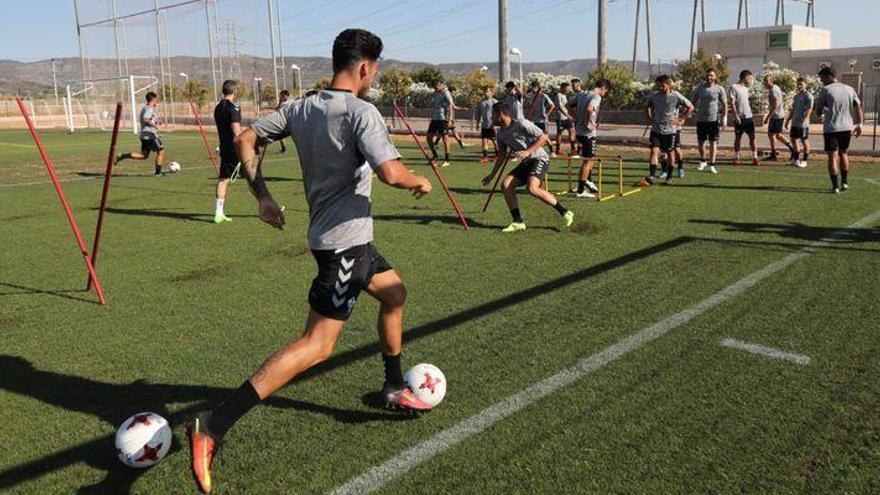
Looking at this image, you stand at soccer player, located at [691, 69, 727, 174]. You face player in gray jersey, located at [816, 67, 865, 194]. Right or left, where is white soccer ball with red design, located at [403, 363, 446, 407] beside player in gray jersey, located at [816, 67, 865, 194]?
right

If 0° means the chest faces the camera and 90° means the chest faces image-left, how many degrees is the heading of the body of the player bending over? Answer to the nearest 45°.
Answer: approximately 45°

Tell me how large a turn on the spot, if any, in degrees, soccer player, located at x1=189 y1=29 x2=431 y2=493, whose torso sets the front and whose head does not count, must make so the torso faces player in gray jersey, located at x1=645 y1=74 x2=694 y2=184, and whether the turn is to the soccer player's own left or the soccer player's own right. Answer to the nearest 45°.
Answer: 0° — they already face them

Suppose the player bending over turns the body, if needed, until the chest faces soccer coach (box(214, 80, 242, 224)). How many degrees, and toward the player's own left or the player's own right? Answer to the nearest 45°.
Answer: approximately 45° to the player's own right

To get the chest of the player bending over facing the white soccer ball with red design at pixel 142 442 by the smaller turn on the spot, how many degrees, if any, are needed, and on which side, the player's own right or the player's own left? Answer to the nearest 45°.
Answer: approximately 45° to the player's own left

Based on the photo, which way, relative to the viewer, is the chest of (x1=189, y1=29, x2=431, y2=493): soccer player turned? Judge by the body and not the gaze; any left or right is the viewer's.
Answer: facing away from the viewer and to the right of the viewer

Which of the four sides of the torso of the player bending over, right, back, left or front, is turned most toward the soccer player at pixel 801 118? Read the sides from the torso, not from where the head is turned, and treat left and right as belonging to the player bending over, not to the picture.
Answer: back

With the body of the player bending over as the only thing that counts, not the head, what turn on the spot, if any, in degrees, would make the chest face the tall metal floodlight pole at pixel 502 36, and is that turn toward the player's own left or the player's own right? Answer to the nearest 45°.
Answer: approximately 135° to the player's own right

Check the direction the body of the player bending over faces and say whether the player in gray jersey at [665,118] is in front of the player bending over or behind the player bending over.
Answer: behind

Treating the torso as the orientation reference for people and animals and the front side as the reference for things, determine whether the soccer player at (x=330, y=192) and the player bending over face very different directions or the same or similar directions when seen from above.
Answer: very different directions

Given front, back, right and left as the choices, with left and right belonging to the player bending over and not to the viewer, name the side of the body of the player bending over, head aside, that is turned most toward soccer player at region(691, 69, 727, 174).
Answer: back

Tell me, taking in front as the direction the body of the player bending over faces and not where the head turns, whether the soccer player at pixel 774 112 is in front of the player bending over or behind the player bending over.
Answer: behind
